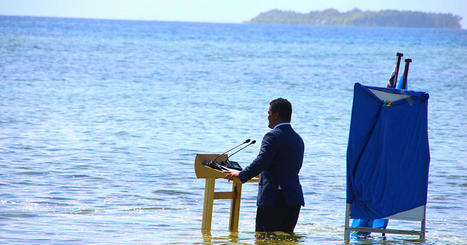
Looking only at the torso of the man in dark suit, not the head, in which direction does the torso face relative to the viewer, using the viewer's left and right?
facing away from the viewer and to the left of the viewer

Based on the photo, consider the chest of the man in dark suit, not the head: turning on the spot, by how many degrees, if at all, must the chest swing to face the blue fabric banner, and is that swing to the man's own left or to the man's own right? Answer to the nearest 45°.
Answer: approximately 135° to the man's own right

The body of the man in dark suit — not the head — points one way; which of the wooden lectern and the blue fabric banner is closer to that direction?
the wooden lectern

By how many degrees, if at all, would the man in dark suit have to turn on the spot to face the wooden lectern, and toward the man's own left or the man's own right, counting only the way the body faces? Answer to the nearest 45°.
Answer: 0° — they already face it

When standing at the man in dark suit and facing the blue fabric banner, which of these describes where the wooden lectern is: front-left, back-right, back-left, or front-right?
back-left
